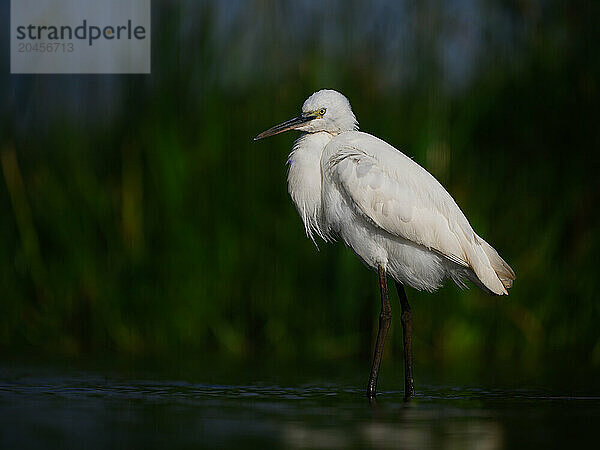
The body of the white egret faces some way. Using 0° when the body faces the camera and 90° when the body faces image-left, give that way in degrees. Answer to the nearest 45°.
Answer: approximately 90°
